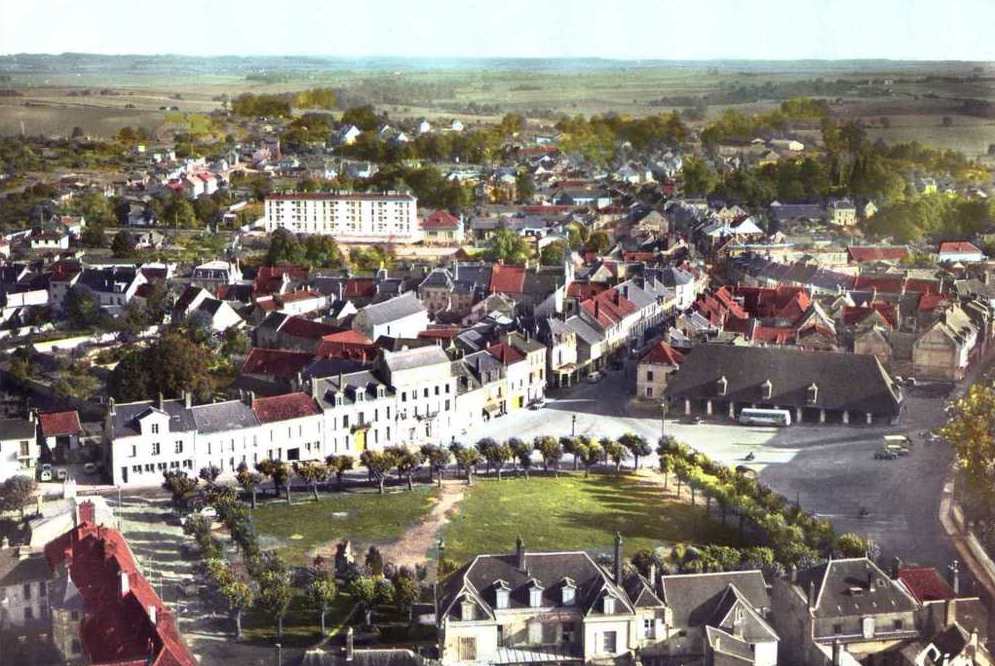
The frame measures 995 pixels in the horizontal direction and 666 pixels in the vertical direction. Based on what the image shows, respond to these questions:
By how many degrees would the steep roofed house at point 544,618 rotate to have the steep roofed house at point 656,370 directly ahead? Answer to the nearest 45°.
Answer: approximately 180°

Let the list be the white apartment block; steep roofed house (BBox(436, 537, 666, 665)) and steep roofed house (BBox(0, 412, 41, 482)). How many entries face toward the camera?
3

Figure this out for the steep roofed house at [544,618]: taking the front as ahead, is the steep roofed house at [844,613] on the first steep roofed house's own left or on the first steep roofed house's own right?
on the first steep roofed house's own left

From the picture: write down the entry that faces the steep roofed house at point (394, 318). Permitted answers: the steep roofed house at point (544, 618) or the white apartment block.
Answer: the white apartment block

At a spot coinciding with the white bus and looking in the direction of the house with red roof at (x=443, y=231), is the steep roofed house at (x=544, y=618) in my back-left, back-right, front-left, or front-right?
back-left

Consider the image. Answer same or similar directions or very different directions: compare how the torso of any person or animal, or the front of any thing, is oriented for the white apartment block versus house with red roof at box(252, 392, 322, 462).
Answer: same or similar directions

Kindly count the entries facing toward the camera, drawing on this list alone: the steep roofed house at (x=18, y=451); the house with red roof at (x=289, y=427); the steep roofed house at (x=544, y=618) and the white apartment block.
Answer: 4

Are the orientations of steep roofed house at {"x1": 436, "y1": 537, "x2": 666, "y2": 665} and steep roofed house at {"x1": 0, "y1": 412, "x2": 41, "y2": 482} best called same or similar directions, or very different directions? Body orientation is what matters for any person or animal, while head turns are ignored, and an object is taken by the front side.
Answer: same or similar directions

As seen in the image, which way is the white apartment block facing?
toward the camera

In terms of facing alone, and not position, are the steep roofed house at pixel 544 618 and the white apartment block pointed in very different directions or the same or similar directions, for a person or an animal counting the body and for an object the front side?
same or similar directions

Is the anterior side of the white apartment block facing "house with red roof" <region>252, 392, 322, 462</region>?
yes

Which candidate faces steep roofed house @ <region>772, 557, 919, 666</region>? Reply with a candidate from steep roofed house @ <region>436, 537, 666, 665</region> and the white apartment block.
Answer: the white apartment block

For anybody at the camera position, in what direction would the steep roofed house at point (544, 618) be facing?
facing the viewer

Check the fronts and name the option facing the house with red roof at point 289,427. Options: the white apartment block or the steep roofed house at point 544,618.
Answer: the white apartment block

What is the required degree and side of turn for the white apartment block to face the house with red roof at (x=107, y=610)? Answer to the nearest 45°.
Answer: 0° — it already faces it

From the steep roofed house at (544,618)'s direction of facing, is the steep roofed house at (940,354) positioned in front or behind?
behind

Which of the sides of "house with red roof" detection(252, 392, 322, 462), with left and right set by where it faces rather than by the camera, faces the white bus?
left

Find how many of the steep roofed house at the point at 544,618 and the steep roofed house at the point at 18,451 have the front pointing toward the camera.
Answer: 2

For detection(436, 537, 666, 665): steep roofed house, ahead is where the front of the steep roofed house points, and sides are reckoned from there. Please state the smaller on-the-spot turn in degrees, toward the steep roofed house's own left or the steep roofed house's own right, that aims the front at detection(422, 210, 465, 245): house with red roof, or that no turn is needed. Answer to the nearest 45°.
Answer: approximately 180°

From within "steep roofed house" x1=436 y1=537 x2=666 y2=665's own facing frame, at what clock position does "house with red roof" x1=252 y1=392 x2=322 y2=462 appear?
The house with red roof is roughly at 5 o'clock from the steep roofed house.
